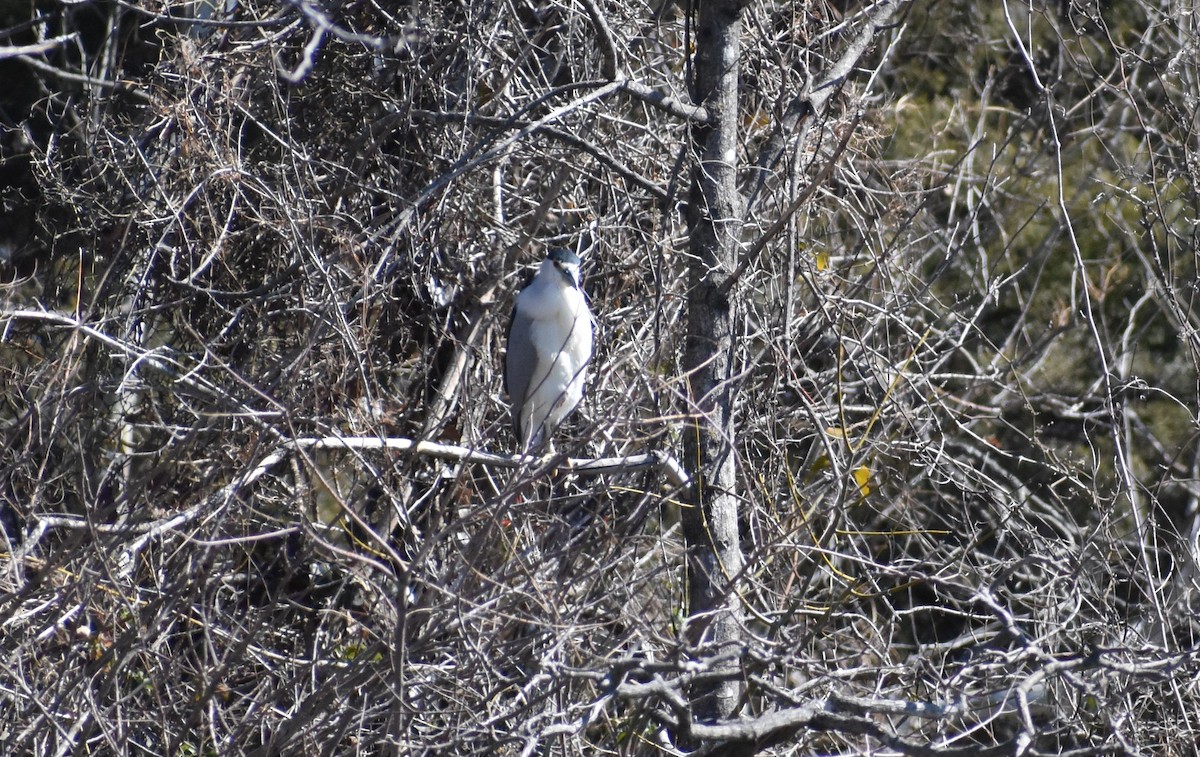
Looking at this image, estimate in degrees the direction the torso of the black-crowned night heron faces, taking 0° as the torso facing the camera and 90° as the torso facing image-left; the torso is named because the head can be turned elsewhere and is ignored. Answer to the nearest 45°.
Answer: approximately 315°
